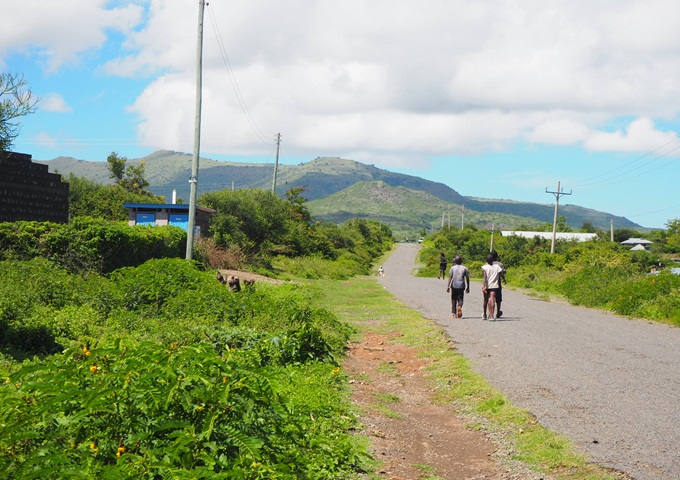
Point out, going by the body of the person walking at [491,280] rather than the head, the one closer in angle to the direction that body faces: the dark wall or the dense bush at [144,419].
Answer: the dark wall

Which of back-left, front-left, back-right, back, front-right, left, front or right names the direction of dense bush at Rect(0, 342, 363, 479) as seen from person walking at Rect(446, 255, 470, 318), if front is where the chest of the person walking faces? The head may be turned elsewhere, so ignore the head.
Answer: back

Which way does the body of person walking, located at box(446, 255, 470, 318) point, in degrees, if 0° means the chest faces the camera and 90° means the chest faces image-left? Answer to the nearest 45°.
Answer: approximately 180°

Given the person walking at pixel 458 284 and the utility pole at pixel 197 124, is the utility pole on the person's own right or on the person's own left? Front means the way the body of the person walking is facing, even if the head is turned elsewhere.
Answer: on the person's own left

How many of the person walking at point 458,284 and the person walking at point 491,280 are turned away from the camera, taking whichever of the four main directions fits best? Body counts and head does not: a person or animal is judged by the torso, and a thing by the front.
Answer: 2

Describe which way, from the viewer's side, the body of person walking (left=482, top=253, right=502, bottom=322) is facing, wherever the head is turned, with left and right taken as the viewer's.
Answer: facing away from the viewer

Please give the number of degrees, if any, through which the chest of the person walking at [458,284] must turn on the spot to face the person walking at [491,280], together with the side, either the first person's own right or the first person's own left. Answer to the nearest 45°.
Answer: approximately 135° to the first person's own right

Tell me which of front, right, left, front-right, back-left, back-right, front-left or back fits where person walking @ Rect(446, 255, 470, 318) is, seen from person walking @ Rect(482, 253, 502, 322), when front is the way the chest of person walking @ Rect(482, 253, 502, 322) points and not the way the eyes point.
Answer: front-left

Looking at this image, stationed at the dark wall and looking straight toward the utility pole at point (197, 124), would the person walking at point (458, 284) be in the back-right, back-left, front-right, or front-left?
front-right

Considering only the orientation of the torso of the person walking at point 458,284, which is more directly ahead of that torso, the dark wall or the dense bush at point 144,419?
the dark wall

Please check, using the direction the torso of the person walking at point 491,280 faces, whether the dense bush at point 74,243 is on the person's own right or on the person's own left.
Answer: on the person's own left

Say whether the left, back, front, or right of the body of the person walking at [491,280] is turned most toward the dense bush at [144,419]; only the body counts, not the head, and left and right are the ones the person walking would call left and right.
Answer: back

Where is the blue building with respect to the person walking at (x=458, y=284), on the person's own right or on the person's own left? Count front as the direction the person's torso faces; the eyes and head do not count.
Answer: on the person's own left
